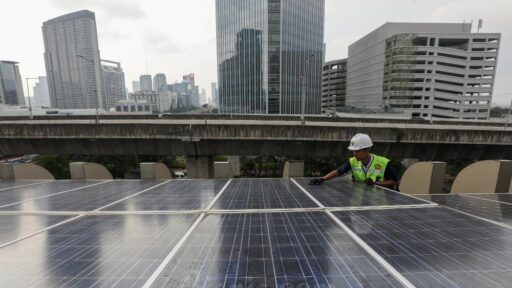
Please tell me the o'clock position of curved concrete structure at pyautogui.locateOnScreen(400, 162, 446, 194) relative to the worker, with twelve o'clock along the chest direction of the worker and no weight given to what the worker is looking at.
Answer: The curved concrete structure is roughly at 9 o'clock from the worker.

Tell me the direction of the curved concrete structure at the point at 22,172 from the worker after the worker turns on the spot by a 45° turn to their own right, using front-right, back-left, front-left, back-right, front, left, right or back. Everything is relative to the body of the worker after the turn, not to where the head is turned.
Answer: front

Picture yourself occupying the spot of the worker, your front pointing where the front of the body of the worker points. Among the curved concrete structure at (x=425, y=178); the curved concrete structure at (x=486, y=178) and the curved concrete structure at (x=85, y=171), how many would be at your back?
2

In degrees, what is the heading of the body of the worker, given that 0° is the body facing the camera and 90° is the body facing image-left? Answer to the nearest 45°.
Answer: approximately 45°

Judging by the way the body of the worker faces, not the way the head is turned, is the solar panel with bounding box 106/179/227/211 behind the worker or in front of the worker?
in front

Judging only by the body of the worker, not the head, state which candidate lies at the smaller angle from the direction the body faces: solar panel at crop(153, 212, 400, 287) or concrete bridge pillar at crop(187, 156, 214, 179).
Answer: the solar panel

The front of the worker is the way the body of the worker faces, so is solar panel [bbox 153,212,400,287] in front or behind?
in front

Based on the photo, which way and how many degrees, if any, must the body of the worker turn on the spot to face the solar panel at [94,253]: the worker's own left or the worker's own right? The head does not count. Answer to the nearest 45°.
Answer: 0° — they already face it

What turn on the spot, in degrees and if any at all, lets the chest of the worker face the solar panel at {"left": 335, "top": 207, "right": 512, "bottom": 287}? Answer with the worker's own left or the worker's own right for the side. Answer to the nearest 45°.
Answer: approximately 45° to the worker's own left

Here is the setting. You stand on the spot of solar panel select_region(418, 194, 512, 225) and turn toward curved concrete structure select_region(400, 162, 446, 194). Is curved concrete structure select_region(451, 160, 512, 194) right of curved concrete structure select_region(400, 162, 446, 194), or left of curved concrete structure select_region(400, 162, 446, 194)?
right
